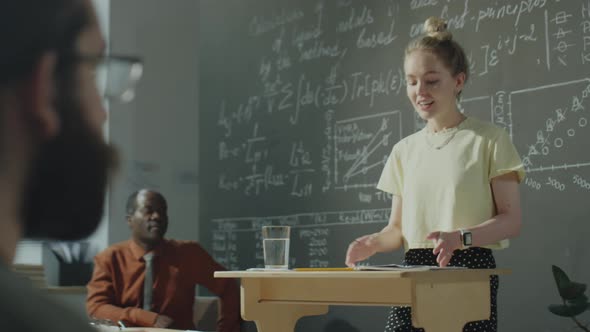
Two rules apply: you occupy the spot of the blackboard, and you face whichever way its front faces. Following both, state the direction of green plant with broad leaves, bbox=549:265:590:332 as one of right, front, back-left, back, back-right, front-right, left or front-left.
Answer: left

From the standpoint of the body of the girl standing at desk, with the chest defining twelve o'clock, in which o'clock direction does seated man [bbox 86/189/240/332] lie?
The seated man is roughly at 3 o'clock from the girl standing at desk.

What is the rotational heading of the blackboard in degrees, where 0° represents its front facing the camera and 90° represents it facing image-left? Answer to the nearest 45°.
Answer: approximately 45°

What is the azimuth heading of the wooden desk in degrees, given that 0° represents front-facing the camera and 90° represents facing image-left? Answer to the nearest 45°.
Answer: approximately 225°

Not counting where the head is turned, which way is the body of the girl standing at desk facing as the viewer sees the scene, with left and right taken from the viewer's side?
facing the viewer and to the left of the viewer

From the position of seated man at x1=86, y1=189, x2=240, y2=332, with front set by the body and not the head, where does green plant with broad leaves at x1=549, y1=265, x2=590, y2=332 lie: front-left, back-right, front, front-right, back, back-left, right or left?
front-left

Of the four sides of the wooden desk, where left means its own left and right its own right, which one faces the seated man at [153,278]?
left

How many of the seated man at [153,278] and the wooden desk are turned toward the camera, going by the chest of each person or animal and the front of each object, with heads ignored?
1

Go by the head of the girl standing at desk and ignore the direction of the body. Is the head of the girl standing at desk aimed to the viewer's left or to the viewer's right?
to the viewer's left
